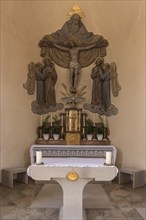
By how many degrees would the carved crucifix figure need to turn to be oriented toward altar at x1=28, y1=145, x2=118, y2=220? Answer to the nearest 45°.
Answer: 0° — it already faces it

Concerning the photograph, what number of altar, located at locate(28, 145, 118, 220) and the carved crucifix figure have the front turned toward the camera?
2

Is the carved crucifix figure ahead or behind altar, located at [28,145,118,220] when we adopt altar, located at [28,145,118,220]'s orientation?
behind

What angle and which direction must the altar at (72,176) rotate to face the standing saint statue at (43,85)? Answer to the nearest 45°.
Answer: approximately 180°

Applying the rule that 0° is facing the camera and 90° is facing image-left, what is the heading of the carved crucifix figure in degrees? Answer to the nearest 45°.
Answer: approximately 0°

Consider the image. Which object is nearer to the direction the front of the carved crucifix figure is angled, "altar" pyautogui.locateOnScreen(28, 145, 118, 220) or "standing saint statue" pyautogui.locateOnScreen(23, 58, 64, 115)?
the altar

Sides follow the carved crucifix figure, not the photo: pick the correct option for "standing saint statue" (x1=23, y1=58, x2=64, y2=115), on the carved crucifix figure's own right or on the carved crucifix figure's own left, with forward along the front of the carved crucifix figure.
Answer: on the carved crucifix figure's own right
